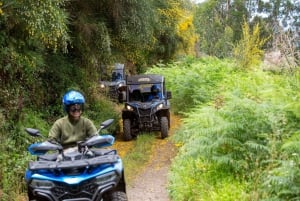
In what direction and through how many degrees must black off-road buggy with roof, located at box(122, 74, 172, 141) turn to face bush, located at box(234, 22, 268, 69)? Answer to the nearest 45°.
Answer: approximately 135° to its left

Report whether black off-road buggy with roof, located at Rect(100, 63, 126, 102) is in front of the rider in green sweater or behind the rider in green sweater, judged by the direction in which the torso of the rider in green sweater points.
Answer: behind

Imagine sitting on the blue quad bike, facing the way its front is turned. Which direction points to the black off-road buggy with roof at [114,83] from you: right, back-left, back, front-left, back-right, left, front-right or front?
back

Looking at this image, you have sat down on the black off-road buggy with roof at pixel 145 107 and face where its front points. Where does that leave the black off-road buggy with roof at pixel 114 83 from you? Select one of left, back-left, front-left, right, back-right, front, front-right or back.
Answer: back

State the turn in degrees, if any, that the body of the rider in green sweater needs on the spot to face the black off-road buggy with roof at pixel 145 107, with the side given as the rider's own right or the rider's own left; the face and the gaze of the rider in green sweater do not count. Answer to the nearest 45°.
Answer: approximately 180°

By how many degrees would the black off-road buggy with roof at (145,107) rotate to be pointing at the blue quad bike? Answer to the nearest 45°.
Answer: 0° — it already faces it

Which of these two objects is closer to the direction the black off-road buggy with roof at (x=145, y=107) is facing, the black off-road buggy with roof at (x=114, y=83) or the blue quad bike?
the blue quad bike

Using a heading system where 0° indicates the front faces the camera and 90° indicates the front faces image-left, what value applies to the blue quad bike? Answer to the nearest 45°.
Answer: approximately 0°

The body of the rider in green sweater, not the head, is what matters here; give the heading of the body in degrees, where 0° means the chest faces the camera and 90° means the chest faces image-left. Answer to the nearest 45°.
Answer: approximately 0°
